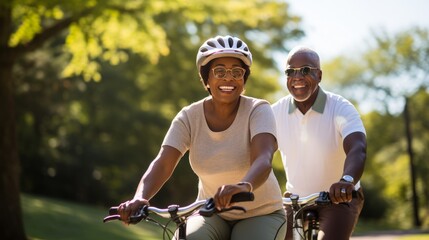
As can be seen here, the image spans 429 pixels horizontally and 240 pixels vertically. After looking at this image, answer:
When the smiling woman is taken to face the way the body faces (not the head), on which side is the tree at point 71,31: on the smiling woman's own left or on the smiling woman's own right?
on the smiling woman's own right

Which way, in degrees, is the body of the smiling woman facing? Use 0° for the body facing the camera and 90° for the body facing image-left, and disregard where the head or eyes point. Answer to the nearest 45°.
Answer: approximately 45°
